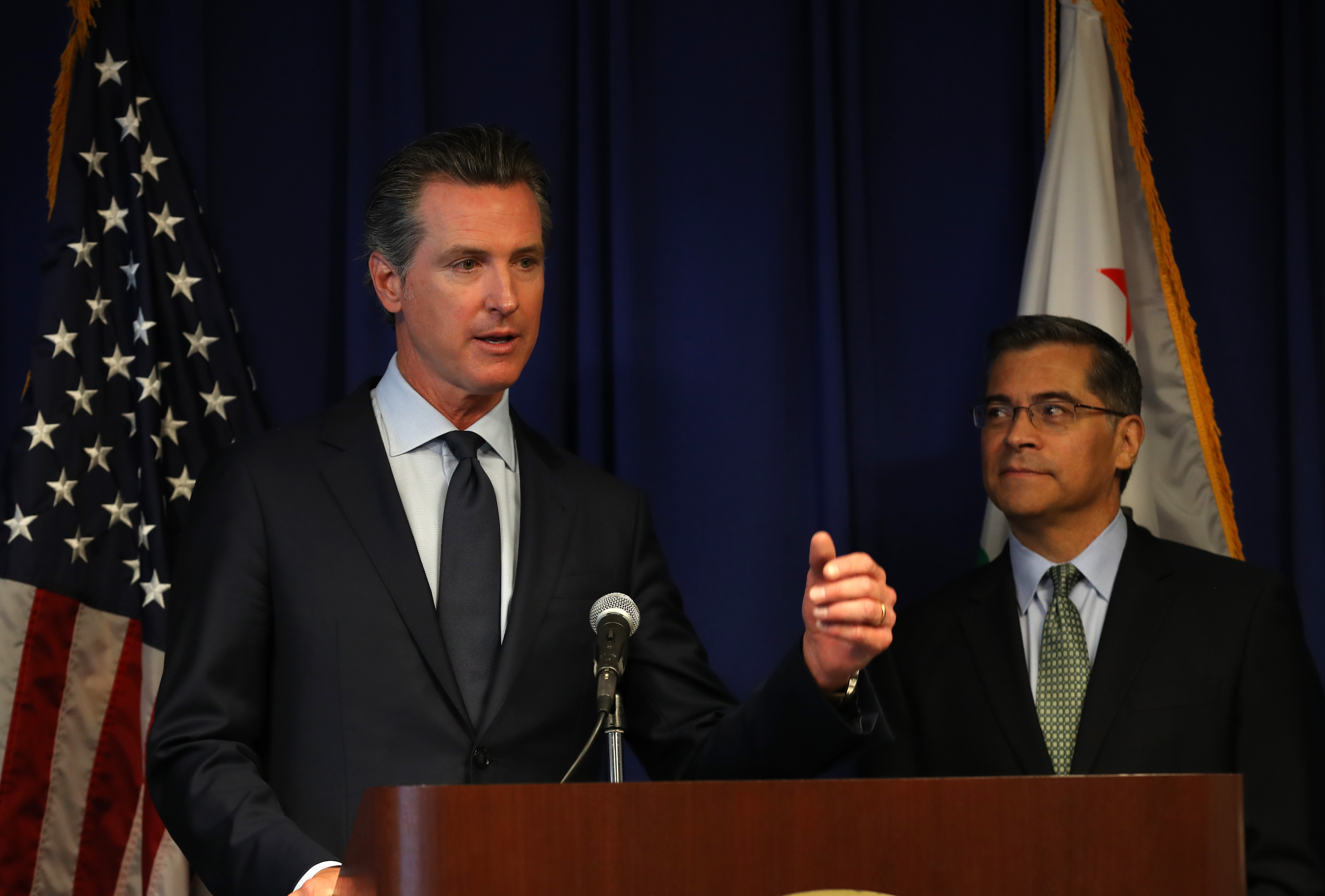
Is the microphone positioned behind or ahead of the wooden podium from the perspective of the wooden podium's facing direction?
behind

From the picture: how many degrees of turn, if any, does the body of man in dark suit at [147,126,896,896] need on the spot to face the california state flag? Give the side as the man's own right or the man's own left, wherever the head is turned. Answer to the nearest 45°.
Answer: approximately 90° to the man's own left

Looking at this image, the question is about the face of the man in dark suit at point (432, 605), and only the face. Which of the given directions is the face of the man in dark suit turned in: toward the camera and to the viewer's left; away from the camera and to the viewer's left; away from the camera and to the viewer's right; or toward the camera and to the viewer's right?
toward the camera and to the viewer's right

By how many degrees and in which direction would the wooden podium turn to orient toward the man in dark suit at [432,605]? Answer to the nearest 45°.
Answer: approximately 135° to its right

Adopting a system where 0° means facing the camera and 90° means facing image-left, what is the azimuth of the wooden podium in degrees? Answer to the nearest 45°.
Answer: approximately 0°

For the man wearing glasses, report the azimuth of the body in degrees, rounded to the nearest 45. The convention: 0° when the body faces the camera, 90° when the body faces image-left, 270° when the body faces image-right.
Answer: approximately 45°

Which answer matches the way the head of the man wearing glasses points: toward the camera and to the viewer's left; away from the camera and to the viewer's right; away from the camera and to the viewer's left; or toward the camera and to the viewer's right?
toward the camera and to the viewer's left

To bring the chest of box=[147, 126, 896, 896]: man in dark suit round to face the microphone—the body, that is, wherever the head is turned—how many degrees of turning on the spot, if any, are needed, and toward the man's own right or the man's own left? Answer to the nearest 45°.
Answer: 0° — they already face it

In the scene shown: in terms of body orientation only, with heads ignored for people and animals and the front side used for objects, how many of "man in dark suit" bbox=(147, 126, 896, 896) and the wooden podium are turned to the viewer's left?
0

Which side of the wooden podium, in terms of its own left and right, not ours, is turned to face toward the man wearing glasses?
back
